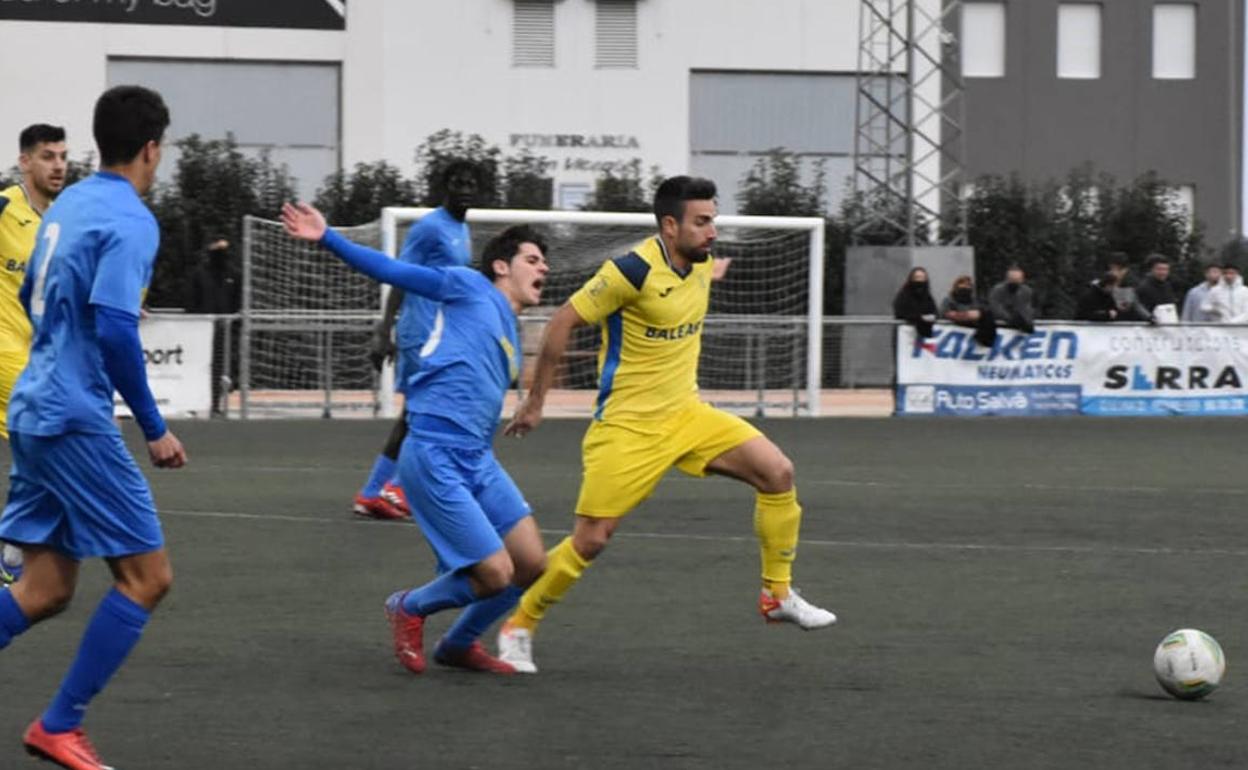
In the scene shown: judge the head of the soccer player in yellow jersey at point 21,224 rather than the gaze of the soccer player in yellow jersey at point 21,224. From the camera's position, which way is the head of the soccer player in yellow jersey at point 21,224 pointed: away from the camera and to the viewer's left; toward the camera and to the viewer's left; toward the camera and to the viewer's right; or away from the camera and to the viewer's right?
toward the camera and to the viewer's right

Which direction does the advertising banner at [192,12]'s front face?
toward the camera

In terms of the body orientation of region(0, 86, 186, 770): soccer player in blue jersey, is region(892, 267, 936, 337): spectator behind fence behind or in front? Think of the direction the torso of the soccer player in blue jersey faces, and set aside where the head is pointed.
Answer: in front

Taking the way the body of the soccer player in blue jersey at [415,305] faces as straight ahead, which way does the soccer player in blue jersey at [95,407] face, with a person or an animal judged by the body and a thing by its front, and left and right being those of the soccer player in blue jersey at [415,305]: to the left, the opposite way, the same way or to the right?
to the left

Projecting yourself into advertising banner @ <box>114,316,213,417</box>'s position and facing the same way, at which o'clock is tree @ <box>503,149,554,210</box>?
The tree is roughly at 7 o'clock from the advertising banner.

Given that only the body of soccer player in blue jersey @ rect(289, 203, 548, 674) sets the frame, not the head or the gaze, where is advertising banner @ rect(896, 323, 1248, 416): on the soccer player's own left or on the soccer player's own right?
on the soccer player's own left

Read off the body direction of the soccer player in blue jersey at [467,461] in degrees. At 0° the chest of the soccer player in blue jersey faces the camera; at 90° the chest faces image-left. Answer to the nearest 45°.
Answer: approximately 270°

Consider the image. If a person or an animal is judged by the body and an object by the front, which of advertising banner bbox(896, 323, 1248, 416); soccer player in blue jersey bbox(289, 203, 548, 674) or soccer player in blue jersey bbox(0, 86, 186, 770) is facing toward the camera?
the advertising banner

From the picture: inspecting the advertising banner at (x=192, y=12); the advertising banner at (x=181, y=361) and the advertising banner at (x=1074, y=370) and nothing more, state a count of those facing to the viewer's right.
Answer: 0

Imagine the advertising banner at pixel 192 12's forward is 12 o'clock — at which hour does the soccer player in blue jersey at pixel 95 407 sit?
The soccer player in blue jersey is roughly at 12 o'clock from the advertising banner.

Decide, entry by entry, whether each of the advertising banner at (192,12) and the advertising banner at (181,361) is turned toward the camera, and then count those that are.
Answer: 2

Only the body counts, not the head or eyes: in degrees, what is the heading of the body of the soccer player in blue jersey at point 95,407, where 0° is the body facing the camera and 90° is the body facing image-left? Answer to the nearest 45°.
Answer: approximately 225°

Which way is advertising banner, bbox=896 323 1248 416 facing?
toward the camera
